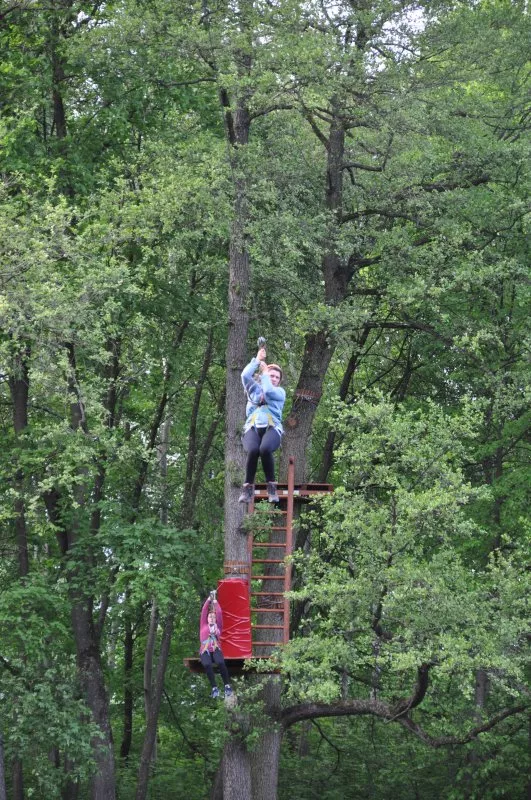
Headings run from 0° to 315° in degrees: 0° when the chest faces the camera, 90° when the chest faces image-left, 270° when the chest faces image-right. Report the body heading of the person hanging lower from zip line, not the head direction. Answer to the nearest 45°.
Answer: approximately 0°

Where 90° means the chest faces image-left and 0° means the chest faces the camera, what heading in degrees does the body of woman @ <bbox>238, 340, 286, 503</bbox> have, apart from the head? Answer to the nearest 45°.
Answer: approximately 0°

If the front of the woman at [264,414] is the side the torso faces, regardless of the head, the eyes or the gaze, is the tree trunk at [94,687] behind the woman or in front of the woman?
behind

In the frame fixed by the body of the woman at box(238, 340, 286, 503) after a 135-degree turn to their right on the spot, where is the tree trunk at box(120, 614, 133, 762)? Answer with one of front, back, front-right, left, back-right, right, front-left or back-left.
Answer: front-right

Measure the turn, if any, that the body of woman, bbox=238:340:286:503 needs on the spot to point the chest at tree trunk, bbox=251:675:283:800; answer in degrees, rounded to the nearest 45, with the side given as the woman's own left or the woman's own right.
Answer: approximately 180°

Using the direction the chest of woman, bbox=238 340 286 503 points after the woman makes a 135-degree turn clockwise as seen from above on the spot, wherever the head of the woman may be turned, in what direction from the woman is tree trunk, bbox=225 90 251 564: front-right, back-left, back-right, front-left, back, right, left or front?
front-right

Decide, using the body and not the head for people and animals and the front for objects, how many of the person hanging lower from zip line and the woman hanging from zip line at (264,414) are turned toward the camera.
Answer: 2

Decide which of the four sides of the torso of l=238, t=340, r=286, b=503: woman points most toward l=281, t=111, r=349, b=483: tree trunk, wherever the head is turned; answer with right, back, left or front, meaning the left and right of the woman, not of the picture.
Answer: back
